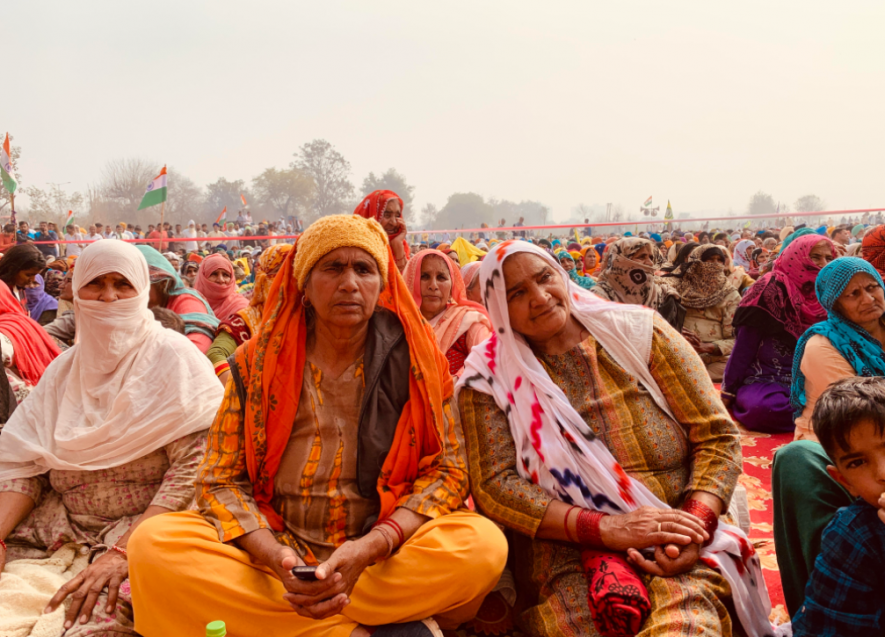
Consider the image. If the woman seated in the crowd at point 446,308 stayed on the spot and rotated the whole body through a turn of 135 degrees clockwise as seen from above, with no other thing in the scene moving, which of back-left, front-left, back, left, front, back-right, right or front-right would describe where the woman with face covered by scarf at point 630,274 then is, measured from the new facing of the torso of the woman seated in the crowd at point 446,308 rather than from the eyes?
right

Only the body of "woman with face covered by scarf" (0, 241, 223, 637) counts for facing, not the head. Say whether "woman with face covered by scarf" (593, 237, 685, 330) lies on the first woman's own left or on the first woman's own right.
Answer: on the first woman's own left

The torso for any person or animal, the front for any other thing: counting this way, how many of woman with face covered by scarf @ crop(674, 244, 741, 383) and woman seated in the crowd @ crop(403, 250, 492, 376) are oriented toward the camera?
2

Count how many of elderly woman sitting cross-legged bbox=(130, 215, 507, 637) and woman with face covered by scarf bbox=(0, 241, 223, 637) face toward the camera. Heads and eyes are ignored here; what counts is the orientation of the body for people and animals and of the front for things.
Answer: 2

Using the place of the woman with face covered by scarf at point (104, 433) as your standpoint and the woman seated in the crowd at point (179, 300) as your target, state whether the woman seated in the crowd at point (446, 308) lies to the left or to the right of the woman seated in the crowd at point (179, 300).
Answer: right

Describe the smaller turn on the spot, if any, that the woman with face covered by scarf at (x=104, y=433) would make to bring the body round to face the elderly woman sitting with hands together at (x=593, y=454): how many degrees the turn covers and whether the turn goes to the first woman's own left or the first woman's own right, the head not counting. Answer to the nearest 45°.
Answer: approximately 45° to the first woman's own left

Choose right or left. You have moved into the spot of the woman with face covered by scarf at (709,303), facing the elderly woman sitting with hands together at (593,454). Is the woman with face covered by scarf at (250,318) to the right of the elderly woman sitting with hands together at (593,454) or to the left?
right

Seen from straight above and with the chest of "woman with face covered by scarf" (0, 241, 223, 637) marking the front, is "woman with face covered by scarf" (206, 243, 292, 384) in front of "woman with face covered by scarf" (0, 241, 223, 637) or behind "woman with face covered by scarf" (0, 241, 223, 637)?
behind
